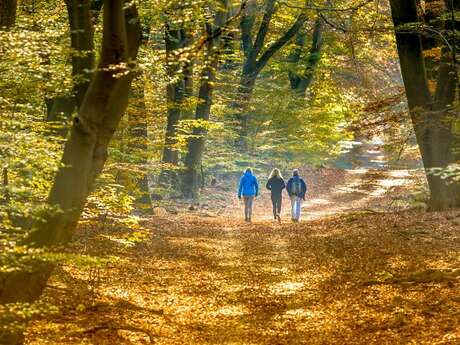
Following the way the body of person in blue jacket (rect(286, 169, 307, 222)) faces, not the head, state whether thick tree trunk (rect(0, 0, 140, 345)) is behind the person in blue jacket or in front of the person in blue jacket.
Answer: behind

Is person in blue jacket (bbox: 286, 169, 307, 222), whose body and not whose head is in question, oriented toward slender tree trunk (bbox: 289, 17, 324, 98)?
yes

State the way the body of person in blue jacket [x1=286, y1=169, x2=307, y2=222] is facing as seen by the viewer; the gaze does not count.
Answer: away from the camera

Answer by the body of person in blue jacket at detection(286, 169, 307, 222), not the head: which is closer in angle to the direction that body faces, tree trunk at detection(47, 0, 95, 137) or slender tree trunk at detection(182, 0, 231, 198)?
the slender tree trunk

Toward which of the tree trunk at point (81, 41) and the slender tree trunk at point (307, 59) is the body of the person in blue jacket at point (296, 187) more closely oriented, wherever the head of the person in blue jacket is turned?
the slender tree trunk

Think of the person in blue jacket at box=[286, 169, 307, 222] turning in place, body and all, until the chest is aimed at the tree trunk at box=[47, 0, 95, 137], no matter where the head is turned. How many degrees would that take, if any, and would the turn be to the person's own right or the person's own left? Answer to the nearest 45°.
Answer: approximately 180°

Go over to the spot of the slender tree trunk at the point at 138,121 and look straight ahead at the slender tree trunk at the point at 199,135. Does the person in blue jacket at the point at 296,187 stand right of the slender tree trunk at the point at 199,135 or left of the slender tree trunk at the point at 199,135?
right

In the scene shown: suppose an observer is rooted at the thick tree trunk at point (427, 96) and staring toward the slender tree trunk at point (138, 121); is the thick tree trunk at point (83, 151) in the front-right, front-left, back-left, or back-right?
front-left
